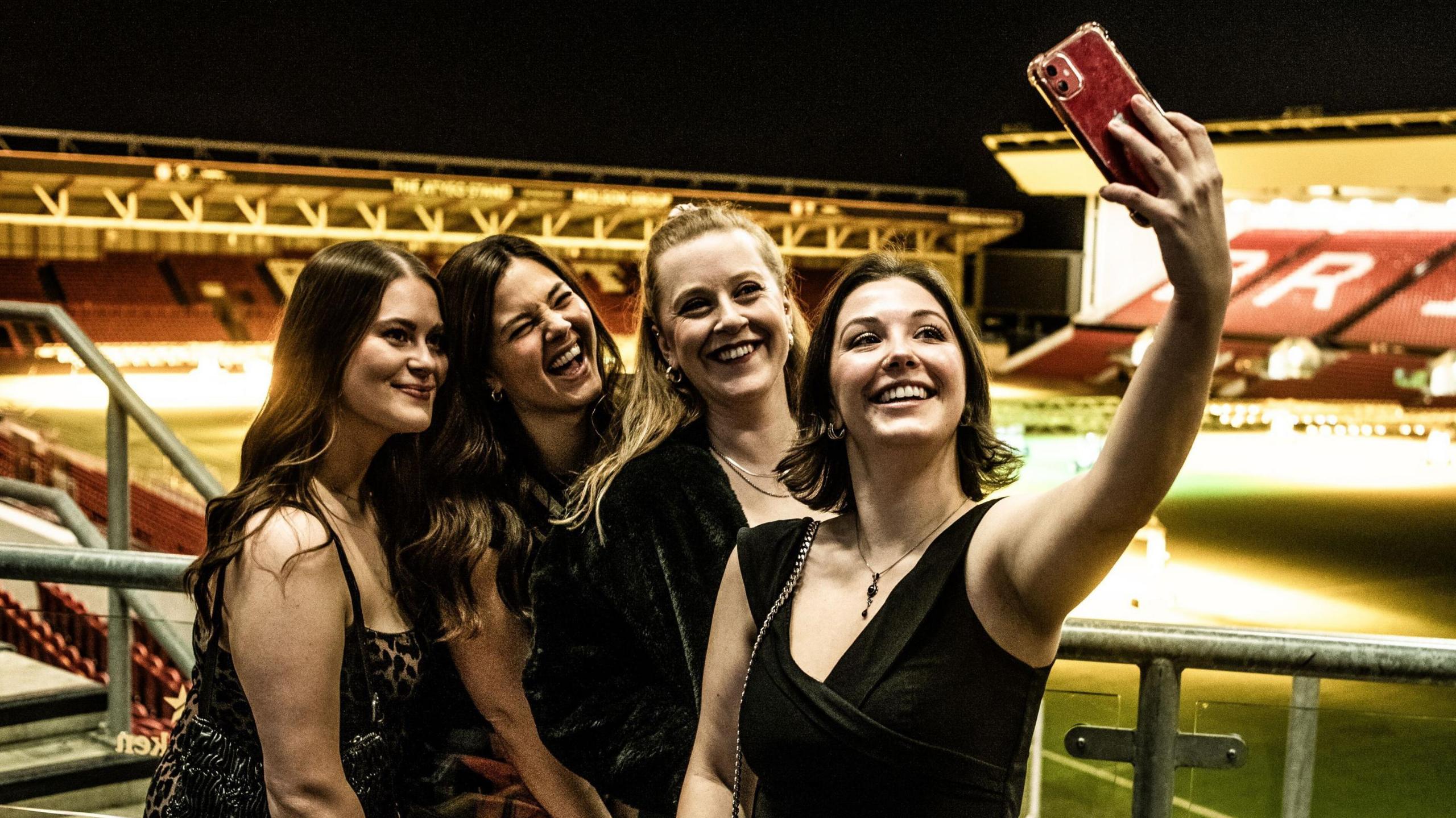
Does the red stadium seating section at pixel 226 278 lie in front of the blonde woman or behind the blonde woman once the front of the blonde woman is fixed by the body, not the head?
behind

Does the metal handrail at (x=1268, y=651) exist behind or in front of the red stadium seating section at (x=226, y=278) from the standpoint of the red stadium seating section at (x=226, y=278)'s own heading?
in front

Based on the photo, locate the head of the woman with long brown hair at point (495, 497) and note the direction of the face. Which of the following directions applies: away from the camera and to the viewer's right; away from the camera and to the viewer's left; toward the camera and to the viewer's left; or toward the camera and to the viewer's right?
toward the camera and to the viewer's right

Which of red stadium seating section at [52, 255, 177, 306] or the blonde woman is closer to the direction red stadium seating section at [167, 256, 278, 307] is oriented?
the blonde woman

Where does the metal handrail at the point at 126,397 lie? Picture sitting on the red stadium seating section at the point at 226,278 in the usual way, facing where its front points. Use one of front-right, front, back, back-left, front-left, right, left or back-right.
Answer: front-right

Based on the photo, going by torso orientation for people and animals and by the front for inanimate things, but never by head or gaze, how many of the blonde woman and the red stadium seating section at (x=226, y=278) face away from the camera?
0

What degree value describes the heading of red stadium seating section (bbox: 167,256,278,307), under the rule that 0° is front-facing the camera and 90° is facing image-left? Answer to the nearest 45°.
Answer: approximately 315°

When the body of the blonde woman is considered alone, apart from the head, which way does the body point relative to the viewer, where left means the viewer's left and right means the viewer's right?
facing the viewer and to the right of the viewer

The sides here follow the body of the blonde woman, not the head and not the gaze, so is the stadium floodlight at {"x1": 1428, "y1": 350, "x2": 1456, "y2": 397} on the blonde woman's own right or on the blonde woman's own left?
on the blonde woman's own left

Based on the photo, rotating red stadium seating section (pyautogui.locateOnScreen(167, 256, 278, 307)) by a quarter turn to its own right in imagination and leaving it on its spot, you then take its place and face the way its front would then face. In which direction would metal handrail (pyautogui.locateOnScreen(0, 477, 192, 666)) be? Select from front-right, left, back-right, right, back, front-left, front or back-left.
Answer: front-left

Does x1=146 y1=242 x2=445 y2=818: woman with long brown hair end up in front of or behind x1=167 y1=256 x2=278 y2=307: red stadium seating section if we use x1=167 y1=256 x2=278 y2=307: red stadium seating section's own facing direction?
in front

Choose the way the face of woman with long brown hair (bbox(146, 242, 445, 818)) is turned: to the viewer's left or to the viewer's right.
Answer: to the viewer's right
